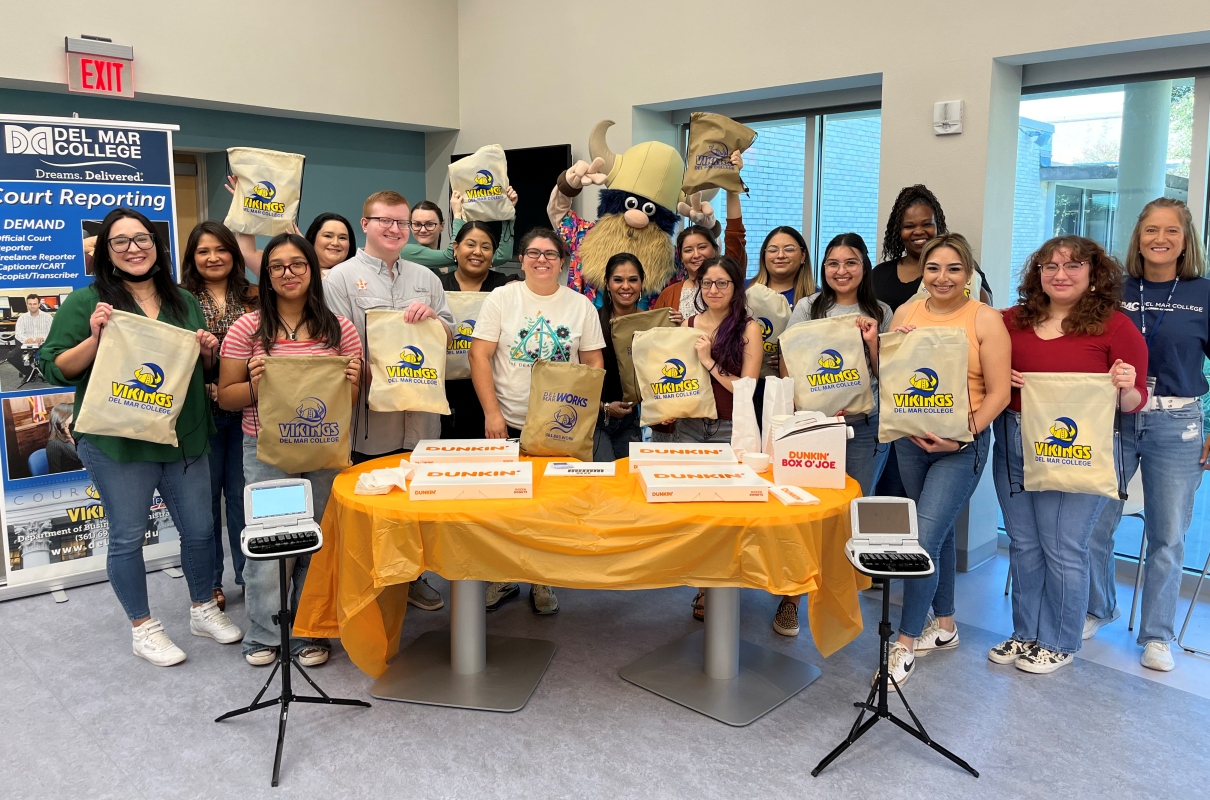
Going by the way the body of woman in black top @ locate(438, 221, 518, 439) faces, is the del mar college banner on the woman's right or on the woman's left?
on the woman's right

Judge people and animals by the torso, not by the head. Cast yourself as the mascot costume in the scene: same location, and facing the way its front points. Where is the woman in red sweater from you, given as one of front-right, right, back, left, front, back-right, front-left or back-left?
front-left

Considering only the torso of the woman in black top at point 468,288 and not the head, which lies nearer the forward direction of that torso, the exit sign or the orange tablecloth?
the orange tablecloth

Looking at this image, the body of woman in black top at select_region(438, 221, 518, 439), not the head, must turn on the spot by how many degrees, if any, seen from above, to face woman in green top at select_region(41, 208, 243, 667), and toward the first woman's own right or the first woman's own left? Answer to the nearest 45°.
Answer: approximately 45° to the first woman's own right
